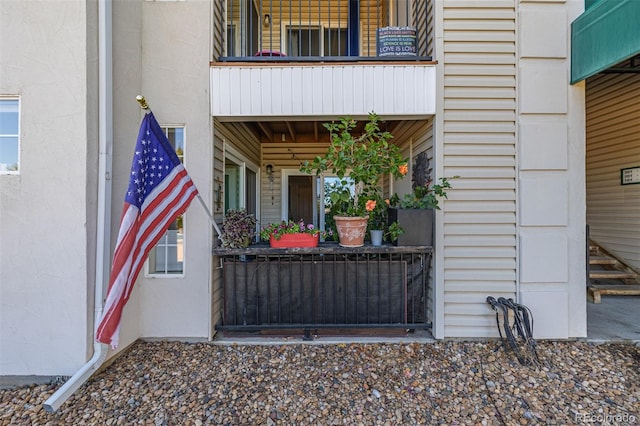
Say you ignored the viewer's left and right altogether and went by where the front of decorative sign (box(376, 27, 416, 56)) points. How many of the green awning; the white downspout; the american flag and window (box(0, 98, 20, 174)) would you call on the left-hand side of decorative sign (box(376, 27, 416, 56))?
1

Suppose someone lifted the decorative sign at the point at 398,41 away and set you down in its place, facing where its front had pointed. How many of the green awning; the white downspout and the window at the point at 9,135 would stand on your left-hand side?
1

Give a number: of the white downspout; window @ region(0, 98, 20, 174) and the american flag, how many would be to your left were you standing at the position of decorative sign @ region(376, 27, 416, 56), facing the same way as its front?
0

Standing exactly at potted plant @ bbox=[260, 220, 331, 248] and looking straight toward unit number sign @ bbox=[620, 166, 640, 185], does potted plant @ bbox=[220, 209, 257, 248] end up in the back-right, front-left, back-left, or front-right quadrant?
back-left

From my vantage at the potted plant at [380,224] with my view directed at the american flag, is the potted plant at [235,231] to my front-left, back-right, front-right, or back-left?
front-right

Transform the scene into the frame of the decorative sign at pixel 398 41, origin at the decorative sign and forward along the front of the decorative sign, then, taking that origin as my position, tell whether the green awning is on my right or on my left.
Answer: on my left

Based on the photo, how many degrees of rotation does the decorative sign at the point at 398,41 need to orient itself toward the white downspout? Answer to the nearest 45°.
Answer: approximately 45° to its right

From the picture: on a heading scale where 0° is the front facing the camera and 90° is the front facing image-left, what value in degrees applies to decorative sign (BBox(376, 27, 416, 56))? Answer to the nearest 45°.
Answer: approximately 0°

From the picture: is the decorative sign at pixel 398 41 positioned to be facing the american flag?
no
